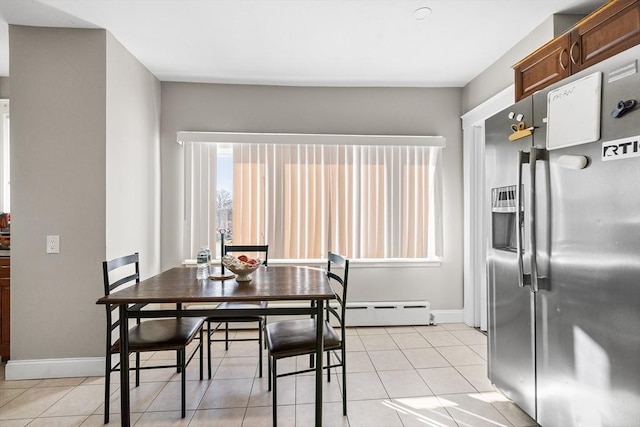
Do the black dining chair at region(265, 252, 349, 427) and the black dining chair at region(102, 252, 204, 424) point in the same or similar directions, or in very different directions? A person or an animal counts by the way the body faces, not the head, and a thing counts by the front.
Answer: very different directions

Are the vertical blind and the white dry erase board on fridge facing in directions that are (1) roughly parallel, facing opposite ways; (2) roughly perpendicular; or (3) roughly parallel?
roughly perpendicular

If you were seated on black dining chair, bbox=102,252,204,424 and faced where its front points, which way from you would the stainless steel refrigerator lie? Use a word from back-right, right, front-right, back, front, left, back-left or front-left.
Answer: front-right

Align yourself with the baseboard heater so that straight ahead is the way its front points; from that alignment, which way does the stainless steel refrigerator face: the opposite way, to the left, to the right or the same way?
to the right

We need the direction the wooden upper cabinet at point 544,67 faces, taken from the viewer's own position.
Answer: facing the viewer and to the left of the viewer

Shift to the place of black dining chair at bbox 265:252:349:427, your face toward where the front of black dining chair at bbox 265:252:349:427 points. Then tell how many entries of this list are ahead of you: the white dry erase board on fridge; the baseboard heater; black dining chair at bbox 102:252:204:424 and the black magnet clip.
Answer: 1

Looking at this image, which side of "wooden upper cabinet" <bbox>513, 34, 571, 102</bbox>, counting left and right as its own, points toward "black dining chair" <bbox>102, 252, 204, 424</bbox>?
front

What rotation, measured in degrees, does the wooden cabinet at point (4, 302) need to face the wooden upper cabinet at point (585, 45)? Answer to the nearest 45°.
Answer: approximately 45° to its left

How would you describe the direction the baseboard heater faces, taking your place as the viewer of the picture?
facing the viewer

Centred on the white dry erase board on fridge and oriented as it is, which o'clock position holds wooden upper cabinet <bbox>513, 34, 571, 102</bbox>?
The wooden upper cabinet is roughly at 4 o'clock from the white dry erase board on fridge.

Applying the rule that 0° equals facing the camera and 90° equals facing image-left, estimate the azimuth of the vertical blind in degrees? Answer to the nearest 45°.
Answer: approximately 0°

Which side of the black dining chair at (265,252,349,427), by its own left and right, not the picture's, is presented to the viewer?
left

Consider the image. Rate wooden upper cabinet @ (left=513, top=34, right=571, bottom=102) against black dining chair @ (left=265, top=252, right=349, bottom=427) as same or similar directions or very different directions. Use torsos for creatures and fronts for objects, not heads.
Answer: same or similar directions

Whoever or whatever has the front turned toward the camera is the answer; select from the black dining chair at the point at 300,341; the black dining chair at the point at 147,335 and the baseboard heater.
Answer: the baseboard heater
